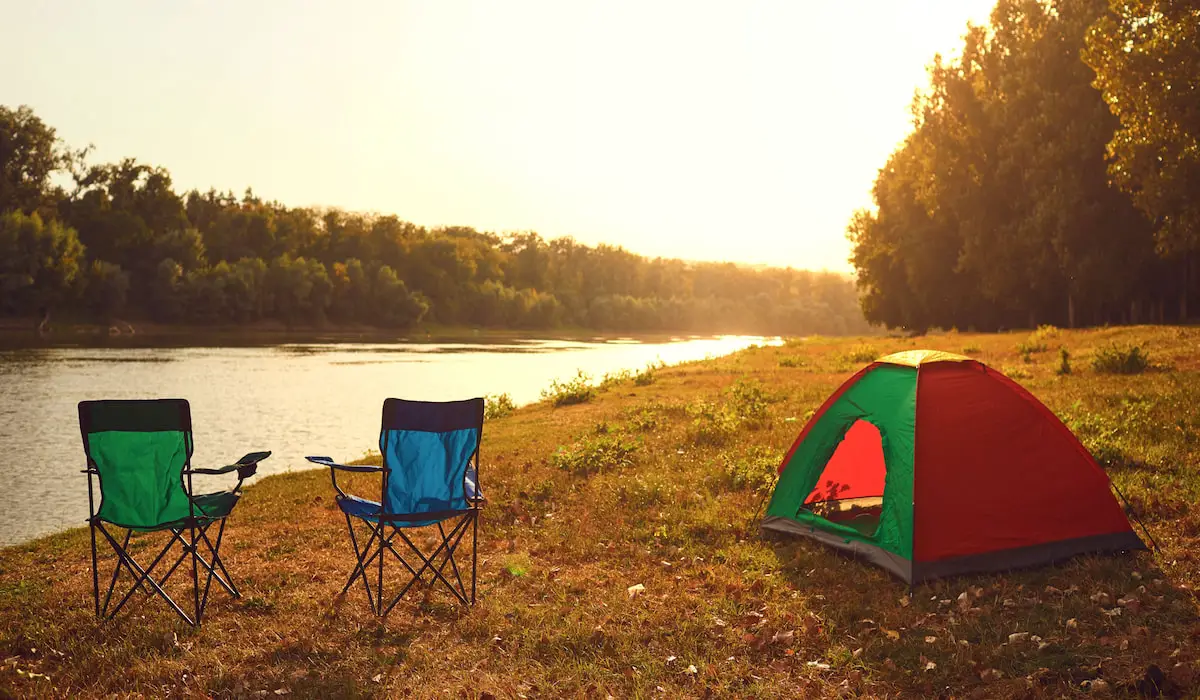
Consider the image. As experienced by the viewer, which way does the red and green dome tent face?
facing the viewer and to the left of the viewer

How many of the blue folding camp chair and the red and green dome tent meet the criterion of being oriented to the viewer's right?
0

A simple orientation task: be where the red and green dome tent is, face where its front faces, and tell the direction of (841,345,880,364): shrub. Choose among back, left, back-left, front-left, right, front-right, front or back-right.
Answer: back-right

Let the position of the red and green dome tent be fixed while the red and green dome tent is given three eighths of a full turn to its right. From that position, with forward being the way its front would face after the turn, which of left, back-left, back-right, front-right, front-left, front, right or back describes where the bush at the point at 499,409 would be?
front-left

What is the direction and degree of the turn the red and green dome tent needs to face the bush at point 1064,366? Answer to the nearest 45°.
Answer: approximately 135° to its right

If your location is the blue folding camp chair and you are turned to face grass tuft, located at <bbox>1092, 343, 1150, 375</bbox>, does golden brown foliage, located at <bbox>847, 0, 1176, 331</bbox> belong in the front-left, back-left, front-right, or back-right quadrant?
front-left

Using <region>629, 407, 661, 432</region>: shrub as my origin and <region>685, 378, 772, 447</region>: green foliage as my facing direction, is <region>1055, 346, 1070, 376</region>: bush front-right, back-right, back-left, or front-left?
front-left

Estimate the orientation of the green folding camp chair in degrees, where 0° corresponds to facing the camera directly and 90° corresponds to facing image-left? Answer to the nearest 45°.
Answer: approximately 225°

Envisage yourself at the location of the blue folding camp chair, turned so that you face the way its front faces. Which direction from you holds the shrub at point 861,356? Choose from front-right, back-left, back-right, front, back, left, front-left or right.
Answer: right

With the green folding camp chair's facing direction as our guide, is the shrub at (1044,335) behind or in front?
in front

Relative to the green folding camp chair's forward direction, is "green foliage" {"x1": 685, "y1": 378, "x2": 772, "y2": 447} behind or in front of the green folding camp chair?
in front

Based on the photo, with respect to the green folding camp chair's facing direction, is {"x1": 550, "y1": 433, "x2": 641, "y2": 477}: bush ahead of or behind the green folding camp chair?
ahead

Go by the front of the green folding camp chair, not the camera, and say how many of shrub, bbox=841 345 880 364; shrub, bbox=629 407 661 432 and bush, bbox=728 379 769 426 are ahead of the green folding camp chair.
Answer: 3

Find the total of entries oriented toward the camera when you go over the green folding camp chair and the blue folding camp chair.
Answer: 0

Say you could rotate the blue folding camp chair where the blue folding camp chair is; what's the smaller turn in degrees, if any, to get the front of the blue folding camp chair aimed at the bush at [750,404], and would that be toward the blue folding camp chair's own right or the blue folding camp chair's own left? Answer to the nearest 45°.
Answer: approximately 90° to the blue folding camp chair's own right

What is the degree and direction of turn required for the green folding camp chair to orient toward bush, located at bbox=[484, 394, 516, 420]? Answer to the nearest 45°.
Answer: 0° — it already faces it

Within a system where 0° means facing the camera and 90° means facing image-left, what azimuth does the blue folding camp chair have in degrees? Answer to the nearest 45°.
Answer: approximately 135°
